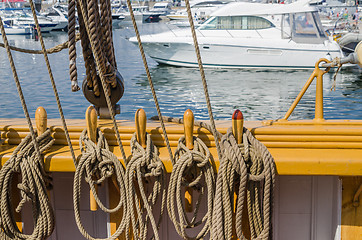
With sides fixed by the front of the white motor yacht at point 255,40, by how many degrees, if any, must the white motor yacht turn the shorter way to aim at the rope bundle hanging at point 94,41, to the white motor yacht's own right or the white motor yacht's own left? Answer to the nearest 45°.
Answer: approximately 90° to the white motor yacht's own left

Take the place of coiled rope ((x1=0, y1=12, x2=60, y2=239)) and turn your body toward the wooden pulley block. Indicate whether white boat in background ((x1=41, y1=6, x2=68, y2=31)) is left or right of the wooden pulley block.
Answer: left

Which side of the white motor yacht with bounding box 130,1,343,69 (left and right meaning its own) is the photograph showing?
left

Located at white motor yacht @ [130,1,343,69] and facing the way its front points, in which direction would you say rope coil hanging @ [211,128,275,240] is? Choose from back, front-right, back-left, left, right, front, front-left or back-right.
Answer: left
